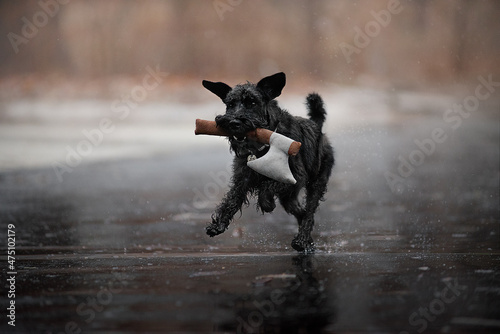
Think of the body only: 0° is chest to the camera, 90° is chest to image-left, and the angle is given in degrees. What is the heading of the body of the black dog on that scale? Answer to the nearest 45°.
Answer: approximately 45°
